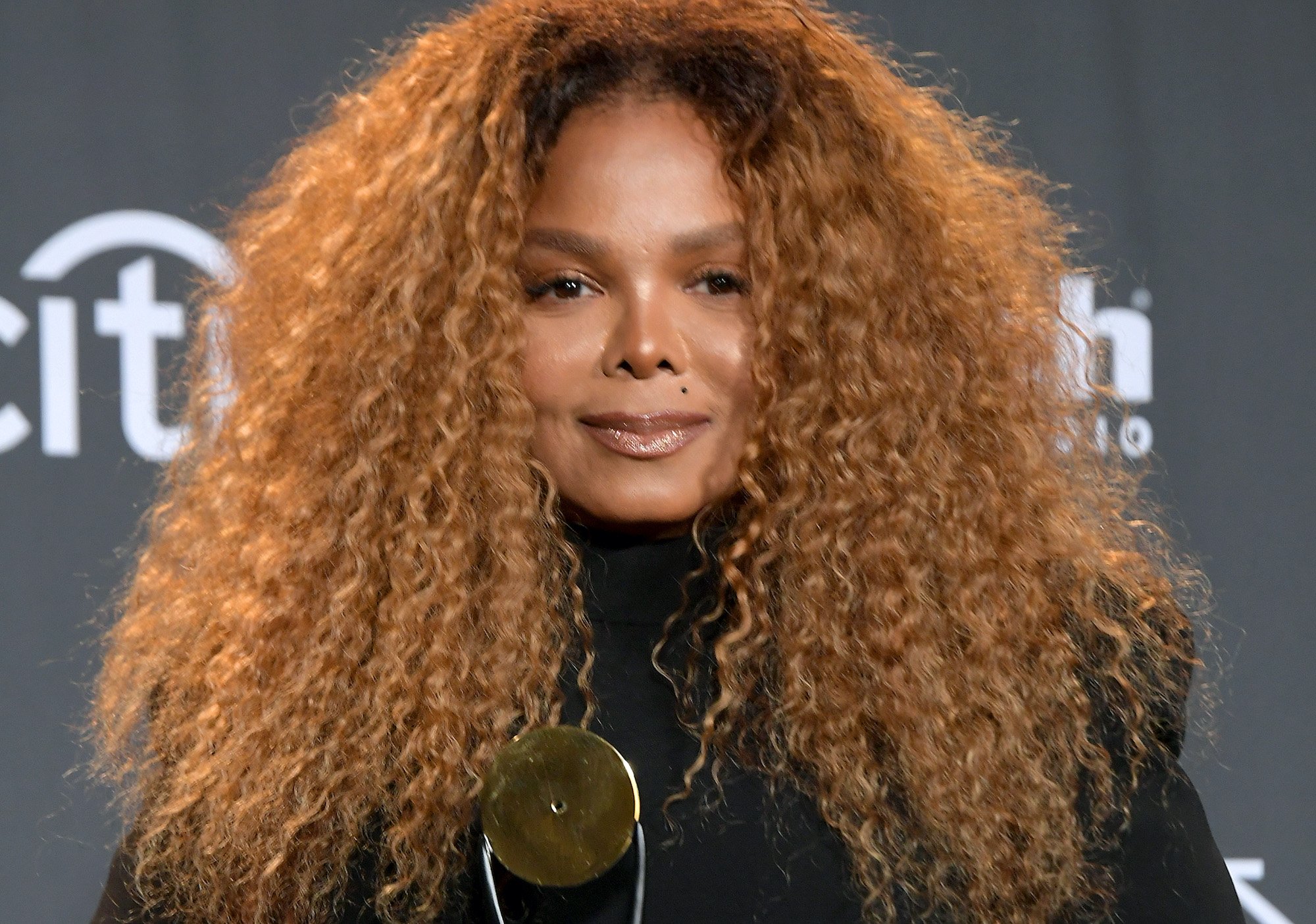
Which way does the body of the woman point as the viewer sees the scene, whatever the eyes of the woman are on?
toward the camera
